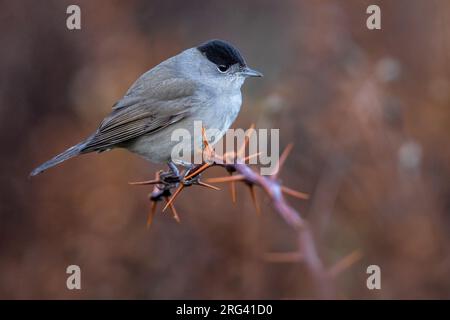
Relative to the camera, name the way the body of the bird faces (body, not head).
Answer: to the viewer's right
